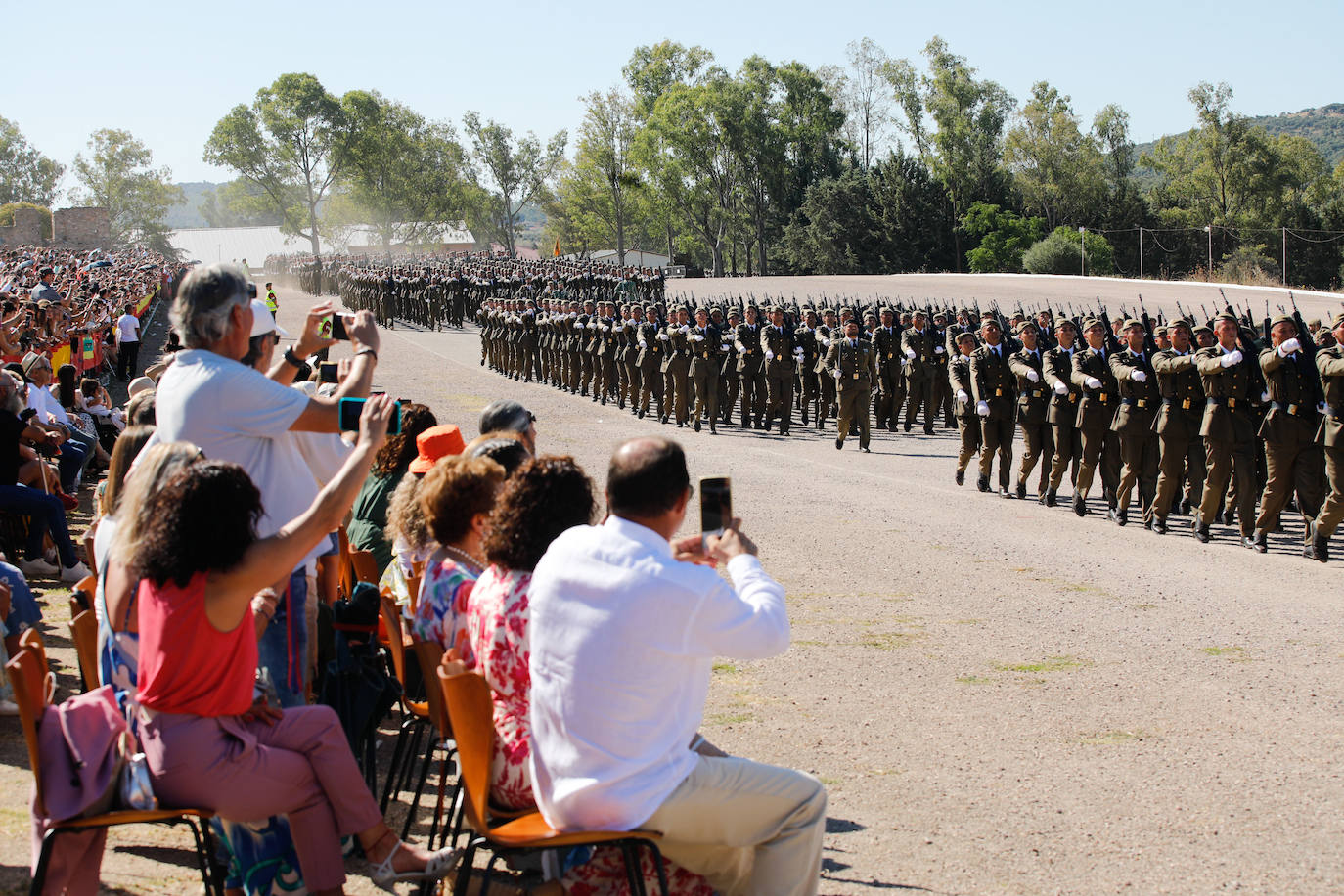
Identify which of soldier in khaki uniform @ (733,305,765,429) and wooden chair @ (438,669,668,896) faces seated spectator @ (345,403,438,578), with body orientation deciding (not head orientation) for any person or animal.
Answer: the soldier in khaki uniform

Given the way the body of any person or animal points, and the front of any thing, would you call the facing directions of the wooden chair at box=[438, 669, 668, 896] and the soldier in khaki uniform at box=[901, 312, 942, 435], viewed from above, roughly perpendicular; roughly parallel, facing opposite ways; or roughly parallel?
roughly perpendicular

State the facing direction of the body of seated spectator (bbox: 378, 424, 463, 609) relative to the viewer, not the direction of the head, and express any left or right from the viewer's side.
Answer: facing away from the viewer and to the right of the viewer

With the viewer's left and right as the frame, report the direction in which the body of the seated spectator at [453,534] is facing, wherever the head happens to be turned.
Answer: facing away from the viewer and to the right of the viewer

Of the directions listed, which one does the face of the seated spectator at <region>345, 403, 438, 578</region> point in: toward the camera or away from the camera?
away from the camera

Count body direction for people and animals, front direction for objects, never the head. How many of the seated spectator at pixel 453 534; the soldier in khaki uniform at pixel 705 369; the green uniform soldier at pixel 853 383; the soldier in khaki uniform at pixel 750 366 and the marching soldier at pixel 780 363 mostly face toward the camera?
4

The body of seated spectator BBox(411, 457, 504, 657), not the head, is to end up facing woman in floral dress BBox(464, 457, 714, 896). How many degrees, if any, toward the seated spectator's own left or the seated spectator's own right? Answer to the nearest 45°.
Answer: approximately 135° to the seated spectator's own right

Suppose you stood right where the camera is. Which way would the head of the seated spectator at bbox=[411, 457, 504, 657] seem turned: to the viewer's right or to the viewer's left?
to the viewer's right

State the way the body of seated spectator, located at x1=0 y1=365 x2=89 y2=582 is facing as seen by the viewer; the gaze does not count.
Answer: to the viewer's right

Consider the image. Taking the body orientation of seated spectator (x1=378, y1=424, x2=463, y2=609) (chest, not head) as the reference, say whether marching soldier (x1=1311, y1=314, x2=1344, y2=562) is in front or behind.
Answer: in front
